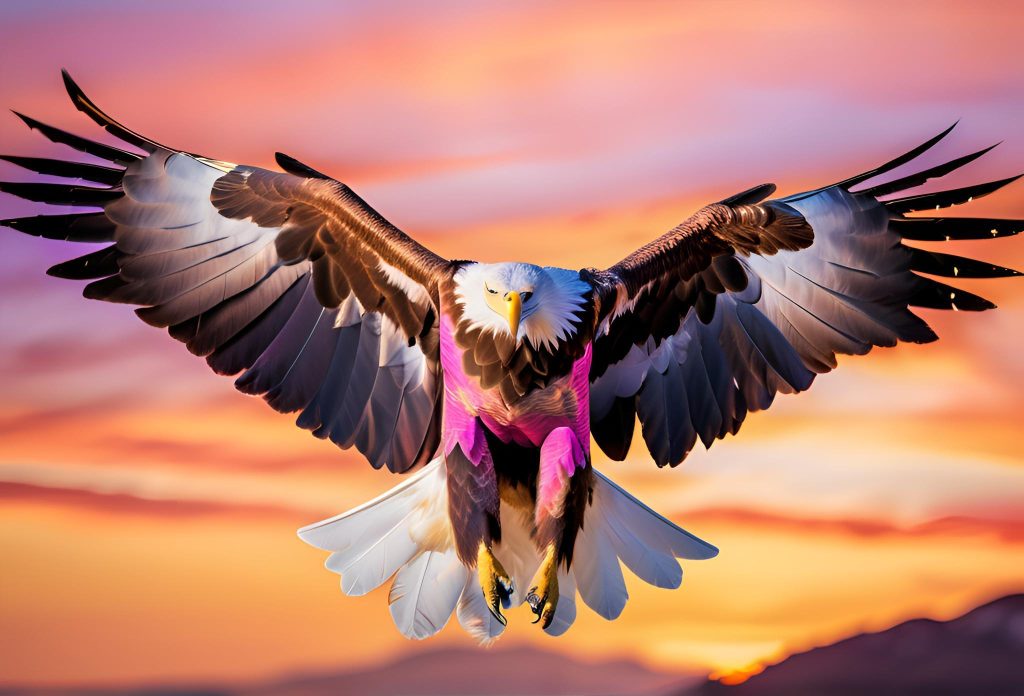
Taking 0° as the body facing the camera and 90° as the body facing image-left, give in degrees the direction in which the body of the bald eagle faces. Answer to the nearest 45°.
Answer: approximately 0°
